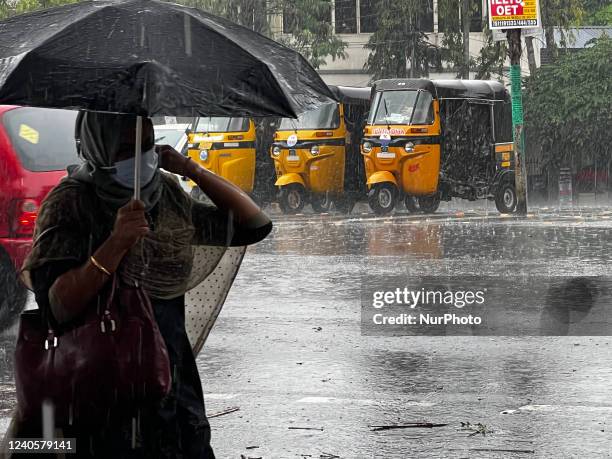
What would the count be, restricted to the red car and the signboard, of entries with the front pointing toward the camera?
1

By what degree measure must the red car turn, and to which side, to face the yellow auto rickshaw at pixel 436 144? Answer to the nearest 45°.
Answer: approximately 90° to its right

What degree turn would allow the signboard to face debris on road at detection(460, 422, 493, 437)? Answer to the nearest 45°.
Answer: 0° — it already faces it

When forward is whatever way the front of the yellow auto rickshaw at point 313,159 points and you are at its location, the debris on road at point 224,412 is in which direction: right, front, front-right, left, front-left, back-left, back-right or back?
front-left

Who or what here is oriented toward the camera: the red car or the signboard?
the signboard

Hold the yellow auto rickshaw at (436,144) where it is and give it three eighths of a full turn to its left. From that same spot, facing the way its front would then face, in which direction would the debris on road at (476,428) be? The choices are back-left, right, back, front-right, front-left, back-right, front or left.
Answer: right

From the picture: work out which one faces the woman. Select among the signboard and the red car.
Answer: the signboard

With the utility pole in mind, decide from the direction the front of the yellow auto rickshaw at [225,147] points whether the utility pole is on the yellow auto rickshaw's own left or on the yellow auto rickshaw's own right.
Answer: on the yellow auto rickshaw's own left

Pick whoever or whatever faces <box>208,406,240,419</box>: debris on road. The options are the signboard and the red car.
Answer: the signboard

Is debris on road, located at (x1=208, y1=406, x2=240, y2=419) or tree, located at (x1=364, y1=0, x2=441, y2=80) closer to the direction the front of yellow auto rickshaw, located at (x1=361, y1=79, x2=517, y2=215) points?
the debris on road

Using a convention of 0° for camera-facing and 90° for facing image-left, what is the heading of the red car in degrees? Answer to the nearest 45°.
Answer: approximately 135°

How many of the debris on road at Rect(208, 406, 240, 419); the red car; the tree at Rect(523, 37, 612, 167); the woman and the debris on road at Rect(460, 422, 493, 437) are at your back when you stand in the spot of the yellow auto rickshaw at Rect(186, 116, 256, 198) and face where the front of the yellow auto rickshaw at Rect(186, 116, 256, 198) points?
1

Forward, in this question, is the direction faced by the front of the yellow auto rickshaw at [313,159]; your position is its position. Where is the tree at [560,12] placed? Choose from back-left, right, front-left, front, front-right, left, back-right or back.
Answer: back

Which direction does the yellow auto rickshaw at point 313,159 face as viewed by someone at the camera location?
facing the viewer and to the left of the viewer

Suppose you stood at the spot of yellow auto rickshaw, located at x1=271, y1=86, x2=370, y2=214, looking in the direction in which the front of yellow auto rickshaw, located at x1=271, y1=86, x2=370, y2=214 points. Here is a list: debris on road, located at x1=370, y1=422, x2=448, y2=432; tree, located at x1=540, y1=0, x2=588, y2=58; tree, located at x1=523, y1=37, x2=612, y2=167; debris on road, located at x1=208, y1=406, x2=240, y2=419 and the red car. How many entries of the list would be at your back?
2

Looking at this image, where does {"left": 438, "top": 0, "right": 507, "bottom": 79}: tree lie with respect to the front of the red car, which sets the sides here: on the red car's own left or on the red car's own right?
on the red car's own right

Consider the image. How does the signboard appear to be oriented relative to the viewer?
toward the camera

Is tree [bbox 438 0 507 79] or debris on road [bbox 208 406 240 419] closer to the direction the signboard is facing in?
the debris on road
